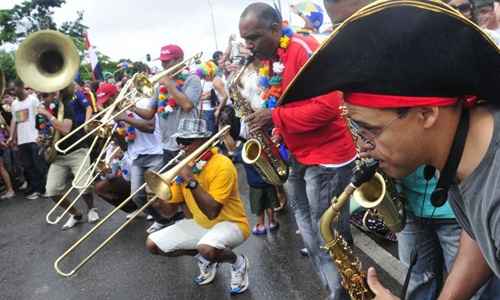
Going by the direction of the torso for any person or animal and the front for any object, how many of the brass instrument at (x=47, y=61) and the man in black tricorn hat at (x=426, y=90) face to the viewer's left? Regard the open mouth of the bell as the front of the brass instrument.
1

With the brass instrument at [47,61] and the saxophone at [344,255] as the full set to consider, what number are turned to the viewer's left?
1

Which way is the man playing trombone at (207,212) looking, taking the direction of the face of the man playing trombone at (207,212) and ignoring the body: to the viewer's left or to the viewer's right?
to the viewer's left

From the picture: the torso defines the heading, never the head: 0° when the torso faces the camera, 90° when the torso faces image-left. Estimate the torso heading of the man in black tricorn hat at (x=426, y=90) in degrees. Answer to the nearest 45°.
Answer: approximately 90°

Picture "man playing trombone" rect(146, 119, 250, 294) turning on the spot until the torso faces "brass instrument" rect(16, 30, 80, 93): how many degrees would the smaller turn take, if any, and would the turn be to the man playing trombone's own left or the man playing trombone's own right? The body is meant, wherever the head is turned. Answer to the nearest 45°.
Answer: approximately 90° to the man playing trombone's own right

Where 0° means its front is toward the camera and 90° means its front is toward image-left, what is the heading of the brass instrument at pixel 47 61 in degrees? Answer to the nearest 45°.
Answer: approximately 0°

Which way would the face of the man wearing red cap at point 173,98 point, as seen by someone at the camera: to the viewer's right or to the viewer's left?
to the viewer's left
